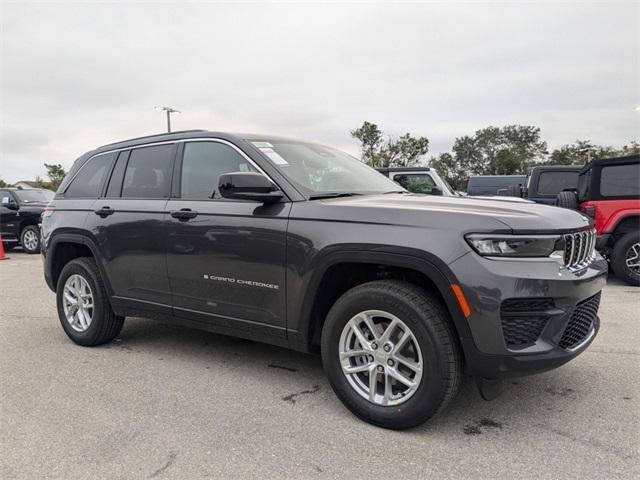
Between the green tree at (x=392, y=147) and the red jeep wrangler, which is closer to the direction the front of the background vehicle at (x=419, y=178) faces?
the red jeep wrangler

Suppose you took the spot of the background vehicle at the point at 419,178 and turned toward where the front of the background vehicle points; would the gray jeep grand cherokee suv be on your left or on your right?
on your right

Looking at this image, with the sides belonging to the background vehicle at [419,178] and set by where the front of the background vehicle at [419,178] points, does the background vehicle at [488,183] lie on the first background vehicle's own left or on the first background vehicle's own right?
on the first background vehicle's own left

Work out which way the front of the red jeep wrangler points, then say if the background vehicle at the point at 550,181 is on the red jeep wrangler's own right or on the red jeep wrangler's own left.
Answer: on the red jeep wrangler's own left

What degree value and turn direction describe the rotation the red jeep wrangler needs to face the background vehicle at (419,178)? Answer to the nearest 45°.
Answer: approximately 135° to its left

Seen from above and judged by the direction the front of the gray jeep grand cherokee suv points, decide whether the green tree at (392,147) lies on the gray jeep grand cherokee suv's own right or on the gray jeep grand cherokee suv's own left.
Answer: on the gray jeep grand cherokee suv's own left

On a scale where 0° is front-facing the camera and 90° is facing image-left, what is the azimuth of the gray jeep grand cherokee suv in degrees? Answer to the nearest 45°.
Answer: approximately 315°
